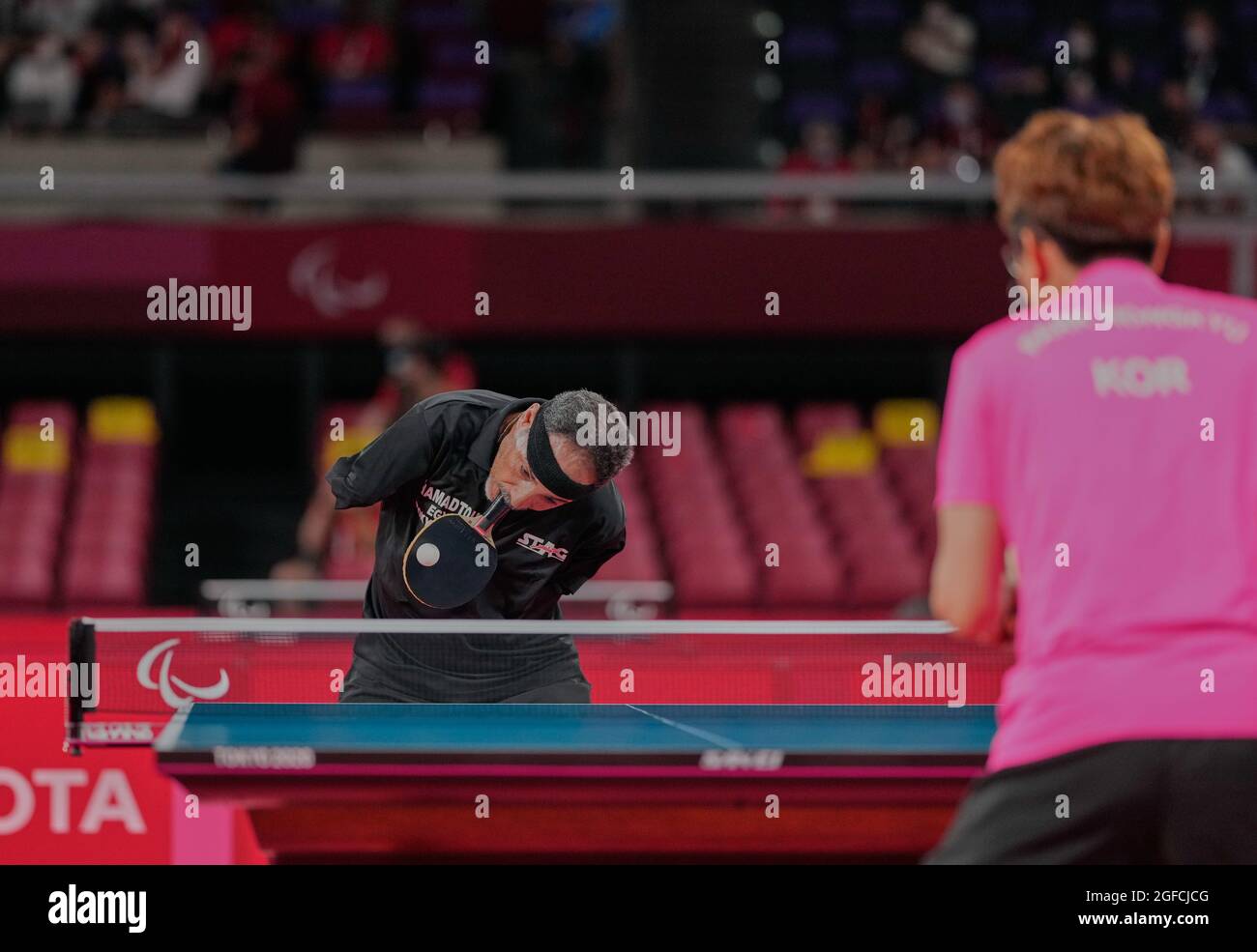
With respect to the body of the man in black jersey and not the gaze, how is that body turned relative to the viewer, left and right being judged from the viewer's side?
facing the viewer

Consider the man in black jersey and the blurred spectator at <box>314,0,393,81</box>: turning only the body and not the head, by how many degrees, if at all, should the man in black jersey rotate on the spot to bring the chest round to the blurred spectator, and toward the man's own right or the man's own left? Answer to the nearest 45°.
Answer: approximately 180°

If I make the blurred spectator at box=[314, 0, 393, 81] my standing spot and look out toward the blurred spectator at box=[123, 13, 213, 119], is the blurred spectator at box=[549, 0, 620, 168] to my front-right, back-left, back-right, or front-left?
back-left

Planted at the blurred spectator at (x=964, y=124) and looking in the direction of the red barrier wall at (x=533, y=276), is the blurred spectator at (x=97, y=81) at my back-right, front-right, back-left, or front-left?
front-right

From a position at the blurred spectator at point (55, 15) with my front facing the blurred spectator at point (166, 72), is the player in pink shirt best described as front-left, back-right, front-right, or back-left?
front-right

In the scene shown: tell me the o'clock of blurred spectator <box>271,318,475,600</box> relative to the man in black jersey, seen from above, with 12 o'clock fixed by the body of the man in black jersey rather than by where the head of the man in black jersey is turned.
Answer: The blurred spectator is roughly at 6 o'clock from the man in black jersey.

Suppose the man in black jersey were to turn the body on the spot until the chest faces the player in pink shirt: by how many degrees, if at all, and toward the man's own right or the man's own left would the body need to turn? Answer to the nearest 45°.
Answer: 0° — they already face them

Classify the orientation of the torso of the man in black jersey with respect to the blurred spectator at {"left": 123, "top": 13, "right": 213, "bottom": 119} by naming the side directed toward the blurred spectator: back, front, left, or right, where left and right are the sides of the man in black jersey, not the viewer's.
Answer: back

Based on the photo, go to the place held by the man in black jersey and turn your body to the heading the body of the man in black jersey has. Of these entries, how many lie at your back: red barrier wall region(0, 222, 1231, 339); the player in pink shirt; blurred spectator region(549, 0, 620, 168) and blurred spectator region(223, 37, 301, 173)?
3

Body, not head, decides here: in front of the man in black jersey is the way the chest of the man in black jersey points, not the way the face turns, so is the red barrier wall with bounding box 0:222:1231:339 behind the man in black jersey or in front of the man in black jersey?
behind

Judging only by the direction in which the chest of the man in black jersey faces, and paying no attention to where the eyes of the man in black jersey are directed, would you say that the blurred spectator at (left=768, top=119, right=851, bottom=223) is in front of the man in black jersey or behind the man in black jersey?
behind
